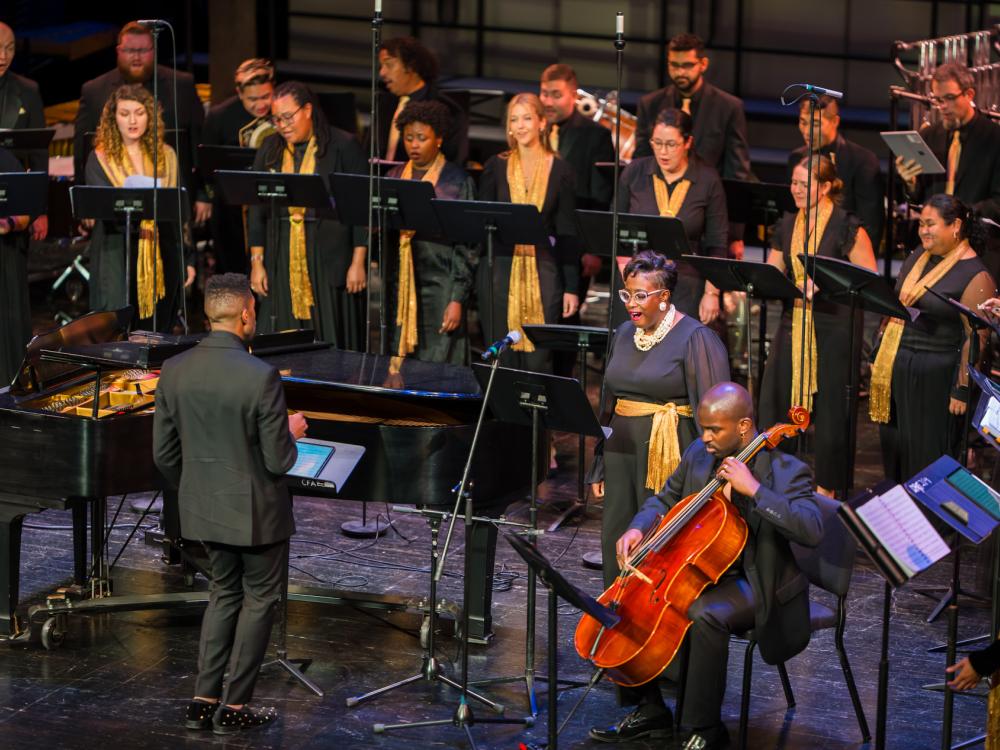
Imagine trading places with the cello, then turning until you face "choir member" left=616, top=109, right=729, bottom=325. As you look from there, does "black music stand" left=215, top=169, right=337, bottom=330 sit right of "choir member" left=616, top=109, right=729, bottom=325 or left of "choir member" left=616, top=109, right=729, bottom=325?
left

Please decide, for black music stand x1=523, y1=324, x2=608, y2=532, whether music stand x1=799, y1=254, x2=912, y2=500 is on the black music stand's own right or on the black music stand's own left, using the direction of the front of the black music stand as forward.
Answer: on the black music stand's own right

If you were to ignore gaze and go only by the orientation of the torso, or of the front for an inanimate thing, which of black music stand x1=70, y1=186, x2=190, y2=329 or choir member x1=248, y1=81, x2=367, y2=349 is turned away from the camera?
the black music stand

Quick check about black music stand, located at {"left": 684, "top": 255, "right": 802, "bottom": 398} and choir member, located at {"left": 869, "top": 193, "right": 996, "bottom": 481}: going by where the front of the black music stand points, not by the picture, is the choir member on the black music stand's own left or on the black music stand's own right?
on the black music stand's own right

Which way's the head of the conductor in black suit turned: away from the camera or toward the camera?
away from the camera

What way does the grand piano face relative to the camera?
to the viewer's left

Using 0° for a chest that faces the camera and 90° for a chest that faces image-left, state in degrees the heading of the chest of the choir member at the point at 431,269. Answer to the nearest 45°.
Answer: approximately 45°

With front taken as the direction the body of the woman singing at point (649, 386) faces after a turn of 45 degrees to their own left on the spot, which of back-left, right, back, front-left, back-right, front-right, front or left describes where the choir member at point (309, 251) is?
back-right

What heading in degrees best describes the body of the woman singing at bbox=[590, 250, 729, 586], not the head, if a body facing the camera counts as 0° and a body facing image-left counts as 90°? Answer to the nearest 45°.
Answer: approximately 45°

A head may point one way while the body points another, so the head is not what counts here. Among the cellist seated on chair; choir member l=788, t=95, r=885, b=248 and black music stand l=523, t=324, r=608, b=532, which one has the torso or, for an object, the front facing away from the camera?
the black music stand

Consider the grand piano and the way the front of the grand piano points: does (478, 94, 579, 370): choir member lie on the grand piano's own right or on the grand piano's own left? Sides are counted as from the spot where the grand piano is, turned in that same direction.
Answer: on the grand piano's own right
